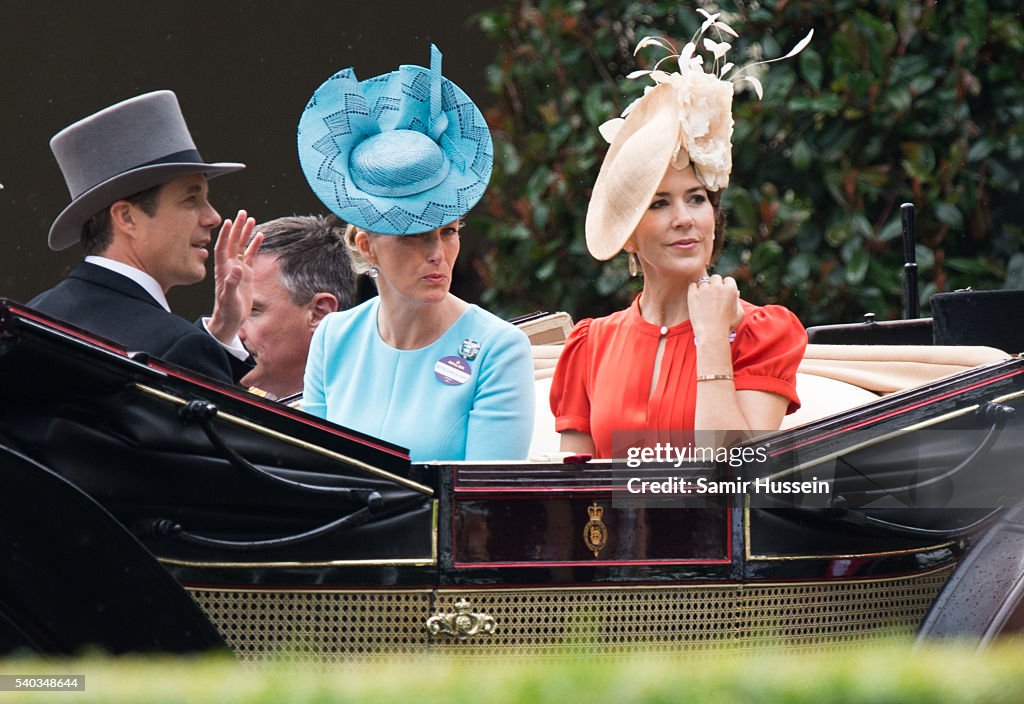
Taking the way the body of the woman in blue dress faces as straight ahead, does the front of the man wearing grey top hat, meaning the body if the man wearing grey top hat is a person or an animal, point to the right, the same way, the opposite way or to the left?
to the left

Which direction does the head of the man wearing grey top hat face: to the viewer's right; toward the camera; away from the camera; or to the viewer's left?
to the viewer's right

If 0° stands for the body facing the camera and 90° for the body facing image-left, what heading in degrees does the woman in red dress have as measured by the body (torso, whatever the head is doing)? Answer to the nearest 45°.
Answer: approximately 0°

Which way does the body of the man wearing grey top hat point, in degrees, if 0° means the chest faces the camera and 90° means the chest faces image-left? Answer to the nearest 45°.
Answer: approximately 270°

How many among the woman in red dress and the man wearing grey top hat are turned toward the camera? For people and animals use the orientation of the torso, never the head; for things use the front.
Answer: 1

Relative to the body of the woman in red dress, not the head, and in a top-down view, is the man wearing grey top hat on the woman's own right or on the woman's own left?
on the woman's own right

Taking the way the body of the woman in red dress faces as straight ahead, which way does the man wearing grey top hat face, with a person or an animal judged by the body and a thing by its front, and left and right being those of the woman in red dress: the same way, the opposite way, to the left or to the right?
to the left

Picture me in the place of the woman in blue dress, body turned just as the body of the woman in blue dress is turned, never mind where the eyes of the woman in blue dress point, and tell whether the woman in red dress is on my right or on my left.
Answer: on my left
